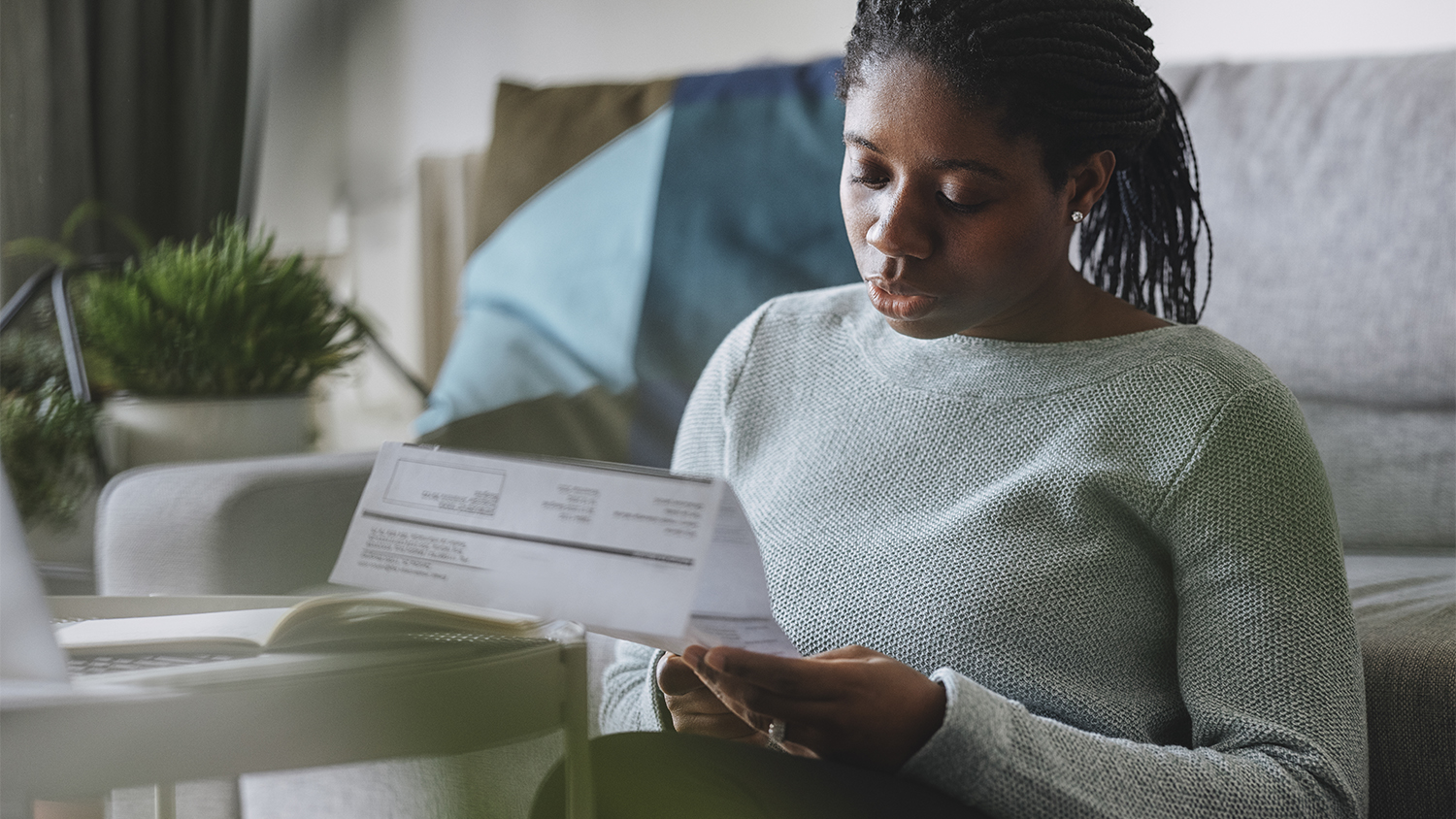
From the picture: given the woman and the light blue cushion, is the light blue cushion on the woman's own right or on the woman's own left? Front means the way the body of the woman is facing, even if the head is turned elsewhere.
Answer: on the woman's own right

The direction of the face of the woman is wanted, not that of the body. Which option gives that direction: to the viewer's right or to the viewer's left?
to the viewer's left

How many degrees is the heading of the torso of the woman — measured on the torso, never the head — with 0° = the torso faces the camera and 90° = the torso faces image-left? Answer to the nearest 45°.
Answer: approximately 45°

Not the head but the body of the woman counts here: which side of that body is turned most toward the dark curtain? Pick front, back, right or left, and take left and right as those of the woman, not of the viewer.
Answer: right
